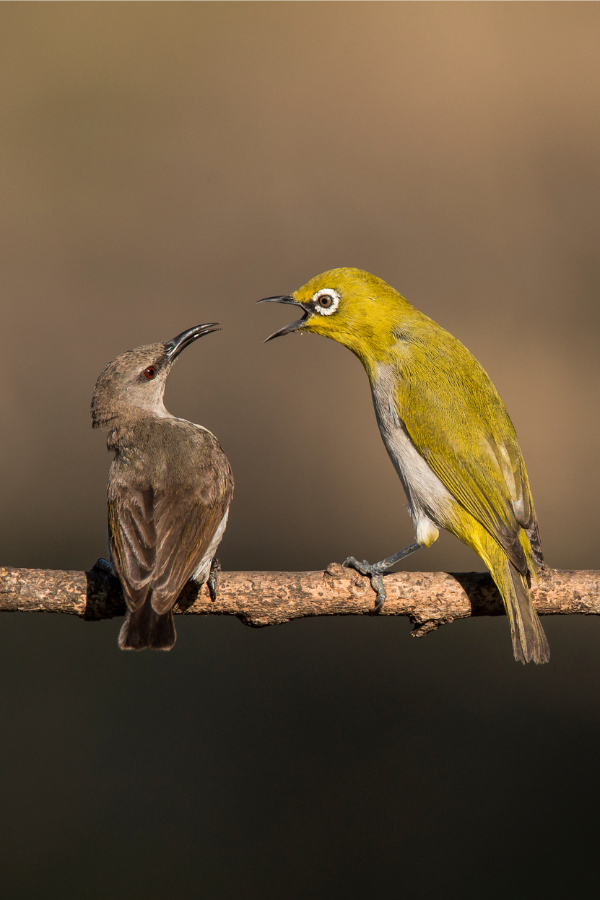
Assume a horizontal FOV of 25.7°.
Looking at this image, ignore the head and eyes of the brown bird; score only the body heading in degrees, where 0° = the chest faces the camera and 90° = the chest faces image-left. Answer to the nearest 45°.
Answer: approximately 225°

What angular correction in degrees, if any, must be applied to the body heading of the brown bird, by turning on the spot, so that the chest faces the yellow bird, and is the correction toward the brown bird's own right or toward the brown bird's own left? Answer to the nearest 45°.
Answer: approximately 45° to the brown bird's own right

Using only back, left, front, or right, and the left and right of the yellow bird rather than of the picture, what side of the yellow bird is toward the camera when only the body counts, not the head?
left

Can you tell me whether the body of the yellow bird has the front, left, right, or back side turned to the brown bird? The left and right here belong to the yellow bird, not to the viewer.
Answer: front

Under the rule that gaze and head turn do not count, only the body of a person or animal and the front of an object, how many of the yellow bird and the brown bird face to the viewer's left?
1
